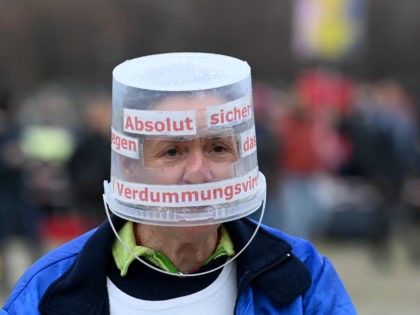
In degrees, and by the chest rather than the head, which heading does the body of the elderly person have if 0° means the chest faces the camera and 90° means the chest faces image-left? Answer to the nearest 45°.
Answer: approximately 0°
